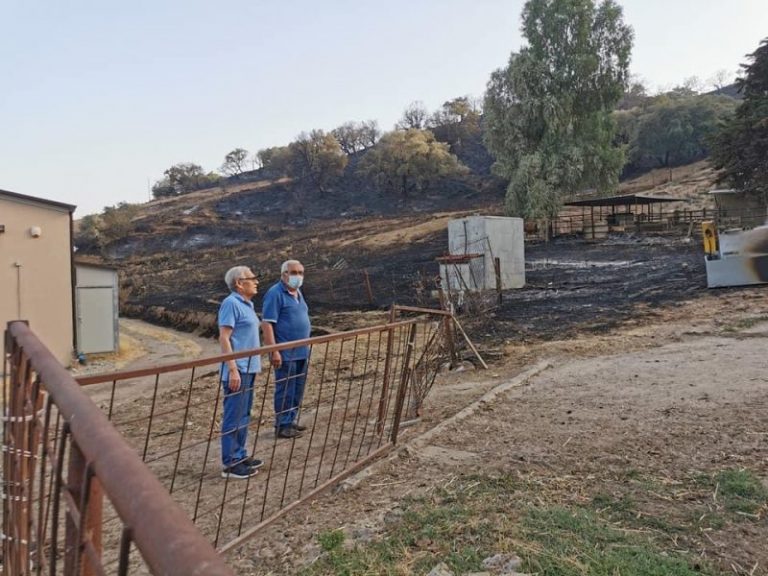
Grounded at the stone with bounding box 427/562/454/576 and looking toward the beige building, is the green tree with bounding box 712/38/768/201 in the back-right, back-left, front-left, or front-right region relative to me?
front-right

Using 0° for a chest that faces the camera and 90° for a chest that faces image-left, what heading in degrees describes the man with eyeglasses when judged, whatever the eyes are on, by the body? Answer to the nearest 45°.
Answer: approximately 270°

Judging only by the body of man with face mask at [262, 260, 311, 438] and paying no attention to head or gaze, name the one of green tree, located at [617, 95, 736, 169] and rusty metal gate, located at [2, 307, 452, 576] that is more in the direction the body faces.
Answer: the rusty metal gate

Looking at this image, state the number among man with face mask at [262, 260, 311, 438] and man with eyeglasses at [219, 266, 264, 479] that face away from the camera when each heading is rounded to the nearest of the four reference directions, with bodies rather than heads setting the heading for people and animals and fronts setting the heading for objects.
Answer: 0

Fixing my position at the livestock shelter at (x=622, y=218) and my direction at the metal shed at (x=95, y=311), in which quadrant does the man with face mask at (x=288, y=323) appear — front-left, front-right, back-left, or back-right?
front-left

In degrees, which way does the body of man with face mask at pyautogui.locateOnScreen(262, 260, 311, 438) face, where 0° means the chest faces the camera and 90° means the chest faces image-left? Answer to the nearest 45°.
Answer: approximately 315°

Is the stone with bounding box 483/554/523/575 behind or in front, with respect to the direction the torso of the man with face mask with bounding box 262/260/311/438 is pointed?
in front
